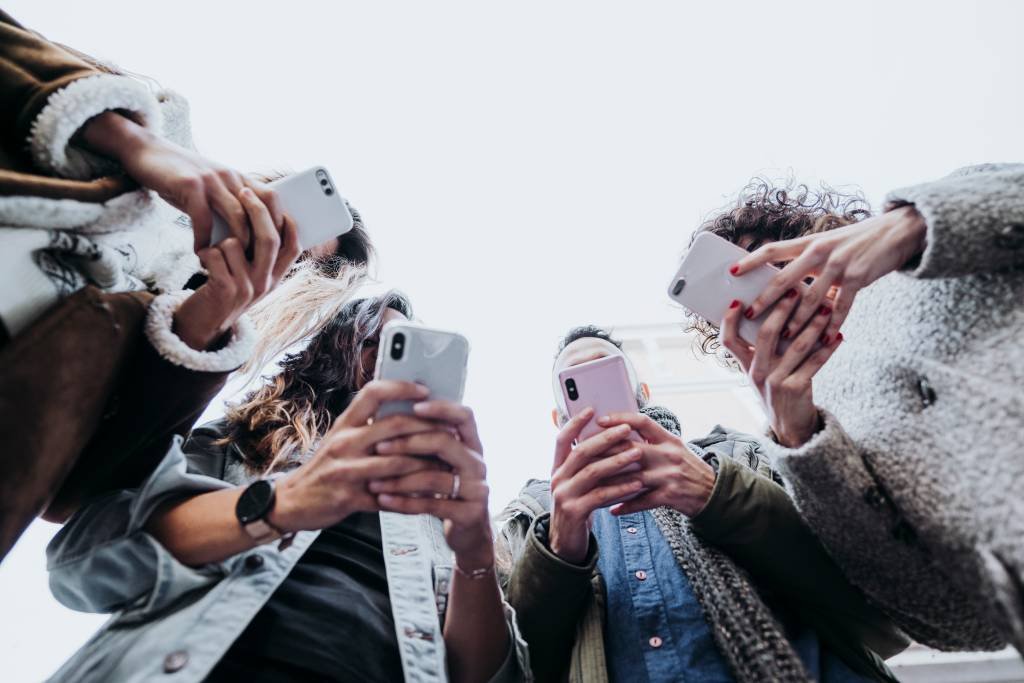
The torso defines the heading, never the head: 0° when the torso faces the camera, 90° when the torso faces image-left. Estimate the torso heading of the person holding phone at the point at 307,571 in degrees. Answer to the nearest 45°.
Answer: approximately 315°

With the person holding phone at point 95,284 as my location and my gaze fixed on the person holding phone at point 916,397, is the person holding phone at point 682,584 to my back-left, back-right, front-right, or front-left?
front-left

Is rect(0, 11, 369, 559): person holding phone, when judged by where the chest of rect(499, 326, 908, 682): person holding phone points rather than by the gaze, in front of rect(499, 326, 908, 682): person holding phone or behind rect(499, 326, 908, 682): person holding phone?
in front

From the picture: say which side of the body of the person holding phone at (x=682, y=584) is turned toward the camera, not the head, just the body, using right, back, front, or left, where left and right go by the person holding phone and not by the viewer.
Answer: front

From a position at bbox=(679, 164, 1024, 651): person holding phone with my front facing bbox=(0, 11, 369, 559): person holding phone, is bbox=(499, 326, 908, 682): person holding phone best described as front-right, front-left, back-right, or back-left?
front-right

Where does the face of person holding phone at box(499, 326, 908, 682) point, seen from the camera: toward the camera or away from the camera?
toward the camera

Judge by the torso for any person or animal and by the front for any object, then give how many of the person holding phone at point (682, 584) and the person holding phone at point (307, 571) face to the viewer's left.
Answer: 0
